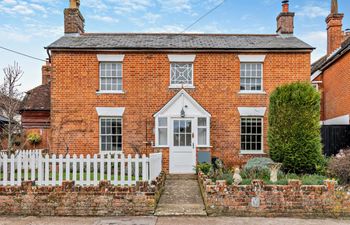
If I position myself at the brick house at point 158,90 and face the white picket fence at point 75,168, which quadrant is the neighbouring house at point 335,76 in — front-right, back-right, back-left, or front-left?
back-left

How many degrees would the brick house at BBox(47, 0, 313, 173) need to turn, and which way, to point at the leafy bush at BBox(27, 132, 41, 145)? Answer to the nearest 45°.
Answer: approximately 135° to its right

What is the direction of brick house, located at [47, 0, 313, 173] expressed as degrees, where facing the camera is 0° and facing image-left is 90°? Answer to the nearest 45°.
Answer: approximately 0°

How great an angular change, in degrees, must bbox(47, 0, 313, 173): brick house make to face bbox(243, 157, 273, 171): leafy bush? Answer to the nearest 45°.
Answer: approximately 45° to its left

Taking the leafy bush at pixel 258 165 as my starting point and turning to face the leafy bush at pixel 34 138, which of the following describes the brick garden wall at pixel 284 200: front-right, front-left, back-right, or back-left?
back-left

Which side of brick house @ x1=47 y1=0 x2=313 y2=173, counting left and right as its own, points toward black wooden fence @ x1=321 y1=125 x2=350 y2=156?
left
